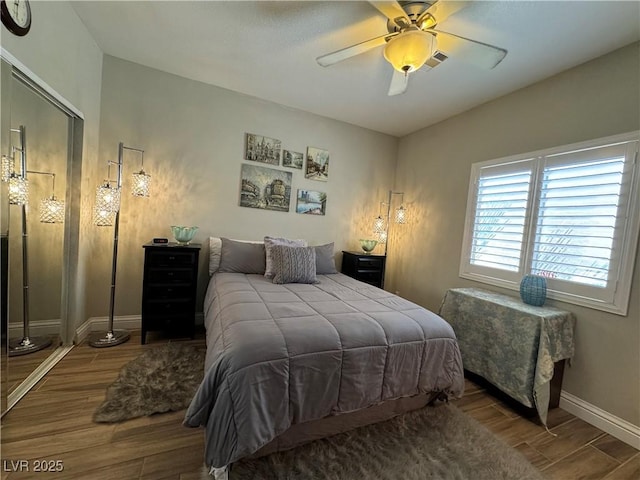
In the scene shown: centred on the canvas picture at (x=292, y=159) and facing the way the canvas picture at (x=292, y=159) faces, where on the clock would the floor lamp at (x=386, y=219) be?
The floor lamp is roughly at 10 o'clock from the canvas picture.

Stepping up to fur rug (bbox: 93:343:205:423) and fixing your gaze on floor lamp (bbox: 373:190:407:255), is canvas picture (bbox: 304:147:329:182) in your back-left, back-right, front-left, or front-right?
front-left

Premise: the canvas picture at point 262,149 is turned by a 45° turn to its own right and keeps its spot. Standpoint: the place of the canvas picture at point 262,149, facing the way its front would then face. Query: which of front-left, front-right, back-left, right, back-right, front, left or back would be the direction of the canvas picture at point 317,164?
left

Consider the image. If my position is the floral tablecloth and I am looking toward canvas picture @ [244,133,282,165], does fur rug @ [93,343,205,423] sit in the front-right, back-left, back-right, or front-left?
front-left

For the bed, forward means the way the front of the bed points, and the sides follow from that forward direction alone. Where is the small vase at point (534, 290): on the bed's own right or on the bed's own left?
on the bed's own left

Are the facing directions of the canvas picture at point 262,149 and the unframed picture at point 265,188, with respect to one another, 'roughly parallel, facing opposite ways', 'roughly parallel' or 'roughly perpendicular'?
roughly parallel

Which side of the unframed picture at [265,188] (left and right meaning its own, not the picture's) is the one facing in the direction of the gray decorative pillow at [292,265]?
front

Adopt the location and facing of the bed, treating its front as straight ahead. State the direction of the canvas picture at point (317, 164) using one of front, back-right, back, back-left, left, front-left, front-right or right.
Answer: back-left

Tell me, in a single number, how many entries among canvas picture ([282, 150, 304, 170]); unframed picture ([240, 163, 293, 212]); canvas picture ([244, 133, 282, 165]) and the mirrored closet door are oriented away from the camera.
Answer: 0

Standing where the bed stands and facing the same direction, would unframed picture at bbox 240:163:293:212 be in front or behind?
behind

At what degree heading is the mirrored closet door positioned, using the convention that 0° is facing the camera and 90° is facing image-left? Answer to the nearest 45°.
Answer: approximately 315°

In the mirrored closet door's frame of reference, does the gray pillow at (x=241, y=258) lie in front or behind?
in front

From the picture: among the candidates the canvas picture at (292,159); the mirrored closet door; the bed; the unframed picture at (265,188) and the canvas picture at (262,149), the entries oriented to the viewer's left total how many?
0

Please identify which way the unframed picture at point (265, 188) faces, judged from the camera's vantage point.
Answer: facing the viewer and to the right of the viewer

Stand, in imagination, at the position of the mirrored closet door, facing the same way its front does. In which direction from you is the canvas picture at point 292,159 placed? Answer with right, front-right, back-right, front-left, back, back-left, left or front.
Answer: front-left

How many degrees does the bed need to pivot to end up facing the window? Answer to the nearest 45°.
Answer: approximately 90° to its left
